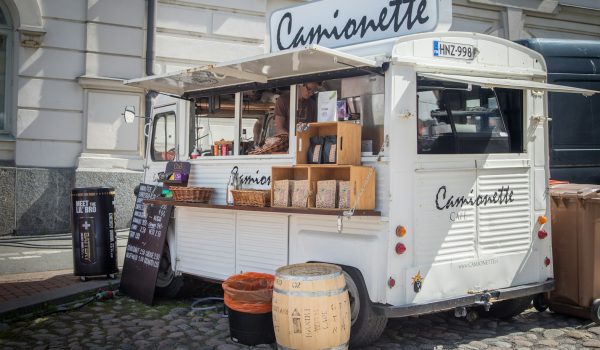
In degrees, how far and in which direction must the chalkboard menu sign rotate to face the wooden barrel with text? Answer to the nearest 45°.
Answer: approximately 90° to its left

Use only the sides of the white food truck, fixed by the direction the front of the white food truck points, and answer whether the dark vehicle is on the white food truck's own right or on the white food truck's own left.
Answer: on the white food truck's own right

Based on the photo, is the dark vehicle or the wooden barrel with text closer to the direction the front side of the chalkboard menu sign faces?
the wooden barrel with text

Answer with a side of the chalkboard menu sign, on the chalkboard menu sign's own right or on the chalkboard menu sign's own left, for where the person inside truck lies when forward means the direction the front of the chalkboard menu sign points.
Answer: on the chalkboard menu sign's own left

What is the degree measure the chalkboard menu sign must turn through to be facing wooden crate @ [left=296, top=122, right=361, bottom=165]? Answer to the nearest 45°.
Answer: approximately 90° to its left

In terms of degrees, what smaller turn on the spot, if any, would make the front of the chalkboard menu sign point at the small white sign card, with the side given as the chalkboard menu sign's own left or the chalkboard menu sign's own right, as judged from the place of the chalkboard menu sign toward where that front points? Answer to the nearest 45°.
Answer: approximately 90° to the chalkboard menu sign's own left

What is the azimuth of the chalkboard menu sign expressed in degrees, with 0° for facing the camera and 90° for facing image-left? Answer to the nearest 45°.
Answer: approximately 45°

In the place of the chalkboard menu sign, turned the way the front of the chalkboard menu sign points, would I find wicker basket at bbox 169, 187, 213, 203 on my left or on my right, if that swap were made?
on my left

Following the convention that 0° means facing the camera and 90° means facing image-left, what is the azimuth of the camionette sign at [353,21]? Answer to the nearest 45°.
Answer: approximately 45°
